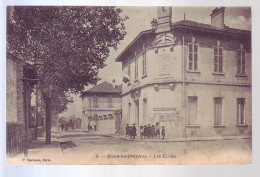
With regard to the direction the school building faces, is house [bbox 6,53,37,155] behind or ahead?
ahead

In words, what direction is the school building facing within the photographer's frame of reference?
facing the viewer and to the left of the viewer
